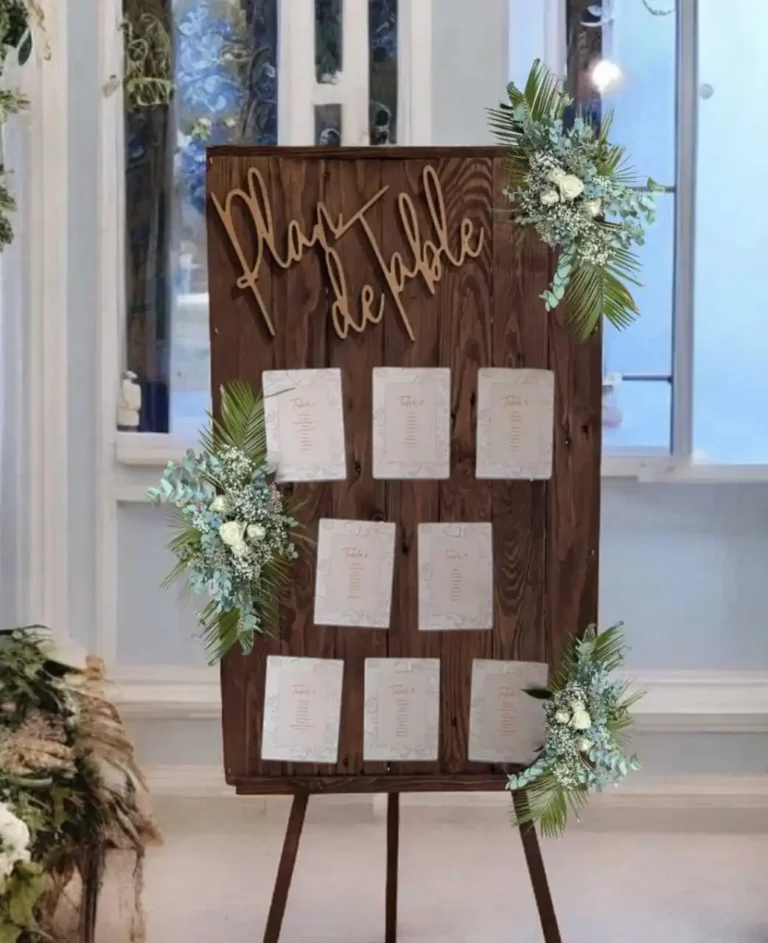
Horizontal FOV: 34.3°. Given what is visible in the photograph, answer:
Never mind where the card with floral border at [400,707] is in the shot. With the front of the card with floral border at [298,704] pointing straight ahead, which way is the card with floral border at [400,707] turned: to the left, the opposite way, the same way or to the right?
the same way

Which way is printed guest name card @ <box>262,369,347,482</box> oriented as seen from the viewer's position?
toward the camera

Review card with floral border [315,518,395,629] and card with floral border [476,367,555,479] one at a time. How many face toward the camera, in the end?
2

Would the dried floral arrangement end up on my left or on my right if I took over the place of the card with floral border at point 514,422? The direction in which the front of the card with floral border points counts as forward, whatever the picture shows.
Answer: on my right

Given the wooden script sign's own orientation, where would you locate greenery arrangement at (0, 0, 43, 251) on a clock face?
The greenery arrangement is roughly at 4 o'clock from the wooden script sign.

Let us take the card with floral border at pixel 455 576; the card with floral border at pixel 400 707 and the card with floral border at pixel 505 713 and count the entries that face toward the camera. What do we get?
3

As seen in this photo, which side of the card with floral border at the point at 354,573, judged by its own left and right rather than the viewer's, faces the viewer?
front

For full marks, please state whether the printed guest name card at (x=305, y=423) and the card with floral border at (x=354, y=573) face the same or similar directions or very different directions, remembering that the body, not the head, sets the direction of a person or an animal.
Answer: same or similar directions

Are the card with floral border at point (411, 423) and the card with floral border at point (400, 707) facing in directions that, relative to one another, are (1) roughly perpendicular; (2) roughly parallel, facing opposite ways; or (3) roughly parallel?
roughly parallel

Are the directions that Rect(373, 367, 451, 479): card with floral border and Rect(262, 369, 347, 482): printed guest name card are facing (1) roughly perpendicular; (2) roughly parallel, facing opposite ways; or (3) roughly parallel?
roughly parallel

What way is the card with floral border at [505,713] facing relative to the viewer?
toward the camera
